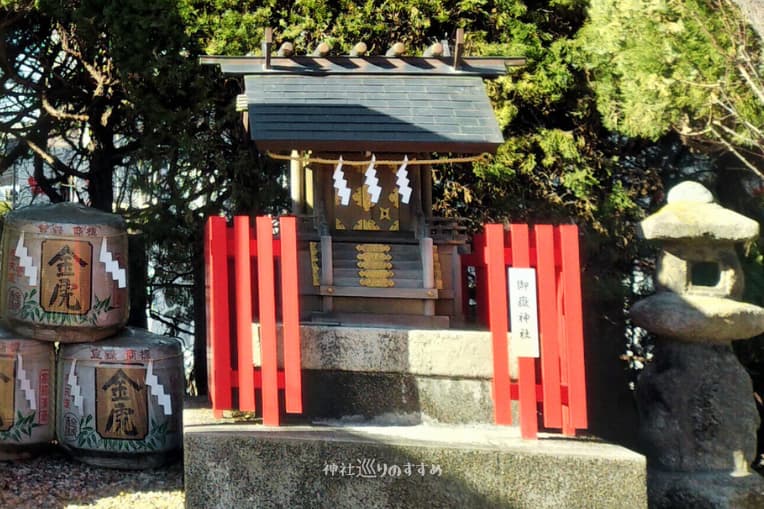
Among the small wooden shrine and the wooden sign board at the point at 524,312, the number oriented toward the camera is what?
2

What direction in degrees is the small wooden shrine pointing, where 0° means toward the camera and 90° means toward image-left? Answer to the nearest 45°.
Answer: approximately 0°

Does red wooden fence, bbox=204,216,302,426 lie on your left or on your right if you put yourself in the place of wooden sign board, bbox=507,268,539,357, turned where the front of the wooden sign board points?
on your right

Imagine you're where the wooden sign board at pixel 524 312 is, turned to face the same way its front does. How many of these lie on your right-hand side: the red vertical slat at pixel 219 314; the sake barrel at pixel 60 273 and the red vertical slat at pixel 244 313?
3

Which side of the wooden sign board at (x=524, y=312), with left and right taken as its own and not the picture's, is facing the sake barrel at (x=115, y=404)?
right

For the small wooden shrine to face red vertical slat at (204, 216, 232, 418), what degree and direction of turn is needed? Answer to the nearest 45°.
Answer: approximately 45° to its right

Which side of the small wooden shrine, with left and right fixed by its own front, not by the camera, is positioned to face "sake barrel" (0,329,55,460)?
right
